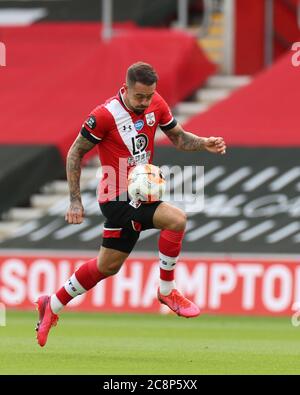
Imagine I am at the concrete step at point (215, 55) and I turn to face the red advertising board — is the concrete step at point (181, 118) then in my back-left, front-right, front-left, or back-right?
front-right

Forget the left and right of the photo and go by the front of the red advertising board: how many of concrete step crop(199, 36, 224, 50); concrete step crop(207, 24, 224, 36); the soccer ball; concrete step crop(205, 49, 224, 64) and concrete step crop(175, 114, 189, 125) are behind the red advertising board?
4

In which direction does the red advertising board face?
toward the camera

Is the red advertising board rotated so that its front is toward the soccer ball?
yes

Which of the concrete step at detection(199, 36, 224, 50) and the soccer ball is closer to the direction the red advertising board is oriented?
the soccer ball

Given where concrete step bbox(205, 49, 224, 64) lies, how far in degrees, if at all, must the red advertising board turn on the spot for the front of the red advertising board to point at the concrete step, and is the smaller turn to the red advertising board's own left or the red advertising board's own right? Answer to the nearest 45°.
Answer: approximately 180°

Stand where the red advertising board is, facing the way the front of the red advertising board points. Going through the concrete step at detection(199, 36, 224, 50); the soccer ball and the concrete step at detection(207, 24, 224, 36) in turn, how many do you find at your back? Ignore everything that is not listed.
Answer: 2

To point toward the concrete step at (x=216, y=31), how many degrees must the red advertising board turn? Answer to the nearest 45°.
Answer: approximately 180°

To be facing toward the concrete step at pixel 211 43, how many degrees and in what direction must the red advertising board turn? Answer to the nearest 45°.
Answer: approximately 180°

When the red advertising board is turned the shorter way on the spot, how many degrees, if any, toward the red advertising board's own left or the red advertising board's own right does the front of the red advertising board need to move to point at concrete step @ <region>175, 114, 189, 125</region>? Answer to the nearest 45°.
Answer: approximately 180°

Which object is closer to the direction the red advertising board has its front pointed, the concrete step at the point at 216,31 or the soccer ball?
the soccer ball

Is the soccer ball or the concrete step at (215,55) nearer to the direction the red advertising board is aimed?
the soccer ball
